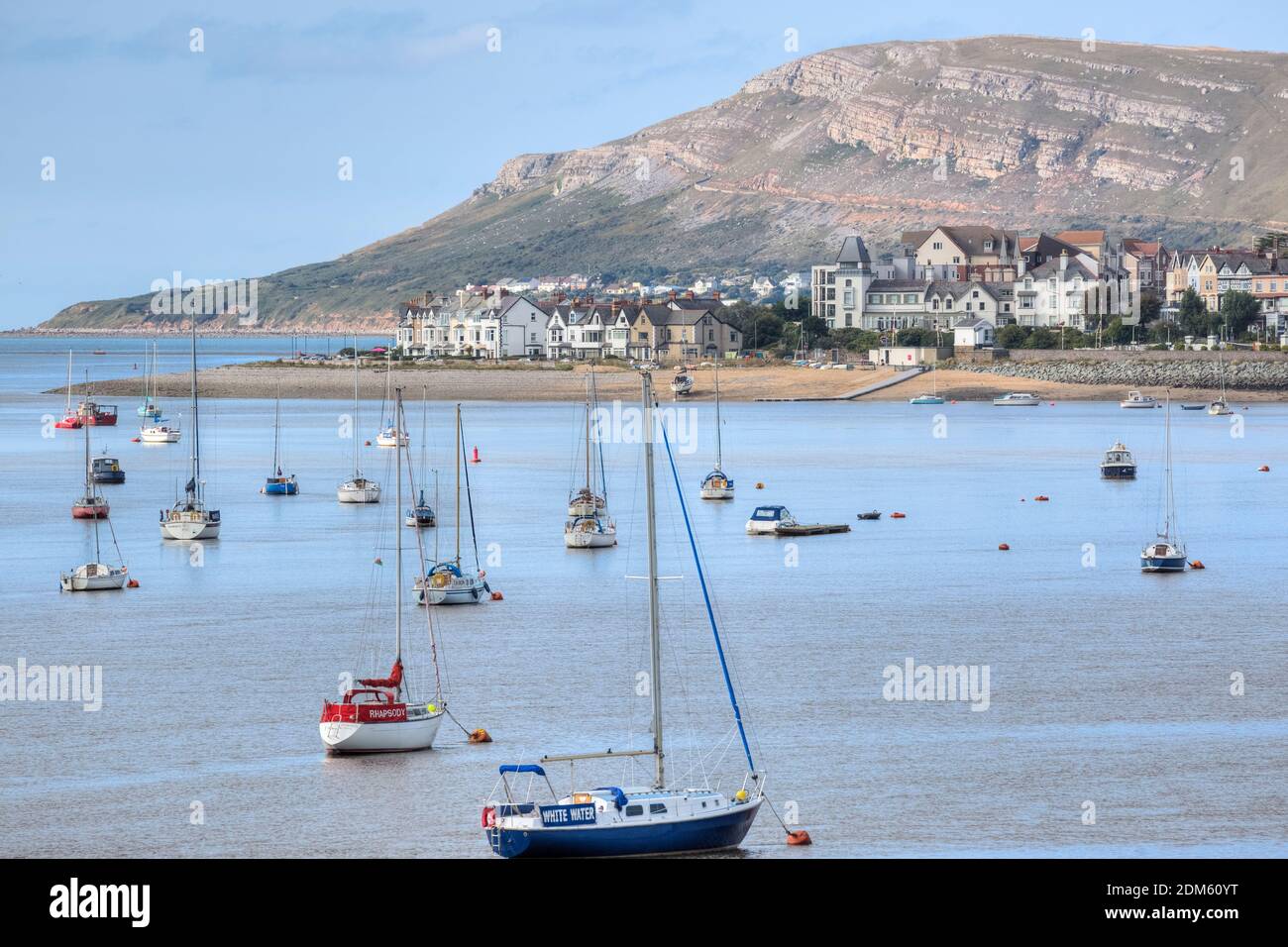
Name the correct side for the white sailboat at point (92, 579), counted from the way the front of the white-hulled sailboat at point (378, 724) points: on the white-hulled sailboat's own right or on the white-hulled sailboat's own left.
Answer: on the white-hulled sailboat's own left
